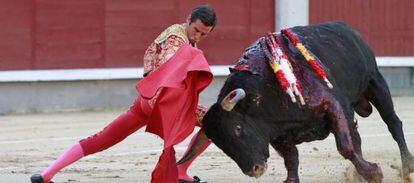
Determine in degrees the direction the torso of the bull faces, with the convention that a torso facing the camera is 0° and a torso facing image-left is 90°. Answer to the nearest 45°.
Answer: approximately 45°
